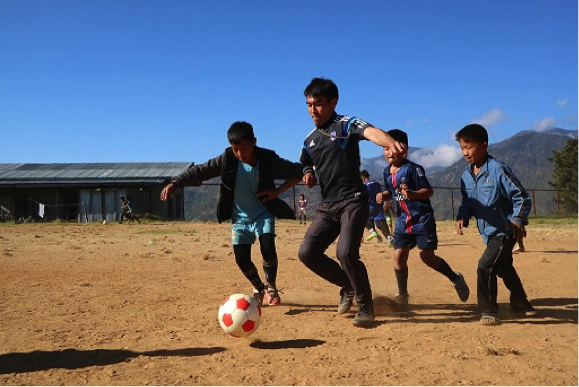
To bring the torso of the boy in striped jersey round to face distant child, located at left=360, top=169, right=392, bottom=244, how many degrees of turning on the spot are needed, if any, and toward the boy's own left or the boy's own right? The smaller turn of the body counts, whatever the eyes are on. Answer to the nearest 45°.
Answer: approximately 135° to the boy's own right

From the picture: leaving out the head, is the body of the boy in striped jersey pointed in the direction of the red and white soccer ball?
yes

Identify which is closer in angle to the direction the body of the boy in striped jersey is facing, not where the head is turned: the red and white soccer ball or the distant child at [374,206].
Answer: the red and white soccer ball

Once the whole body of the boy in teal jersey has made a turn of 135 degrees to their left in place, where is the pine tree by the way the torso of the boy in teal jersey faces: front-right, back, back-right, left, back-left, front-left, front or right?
front

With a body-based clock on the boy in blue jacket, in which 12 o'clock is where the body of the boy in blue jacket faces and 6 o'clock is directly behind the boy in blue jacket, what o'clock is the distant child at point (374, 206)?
The distant child is roughly at 4 o'clock from the boy in blue jacket.

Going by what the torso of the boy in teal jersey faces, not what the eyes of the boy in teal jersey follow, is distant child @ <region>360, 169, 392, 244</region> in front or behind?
behind

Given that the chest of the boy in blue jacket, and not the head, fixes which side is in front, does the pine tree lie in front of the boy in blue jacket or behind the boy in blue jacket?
behind

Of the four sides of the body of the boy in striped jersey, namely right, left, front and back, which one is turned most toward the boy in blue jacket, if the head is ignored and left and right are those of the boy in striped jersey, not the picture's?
left

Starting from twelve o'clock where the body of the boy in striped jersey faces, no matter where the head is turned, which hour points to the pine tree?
The pine tree is roughly at 5 o'clock from the boy in striped jersey.

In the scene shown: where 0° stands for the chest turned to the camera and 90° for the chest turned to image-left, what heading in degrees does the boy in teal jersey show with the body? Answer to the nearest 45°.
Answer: approximately 0°
